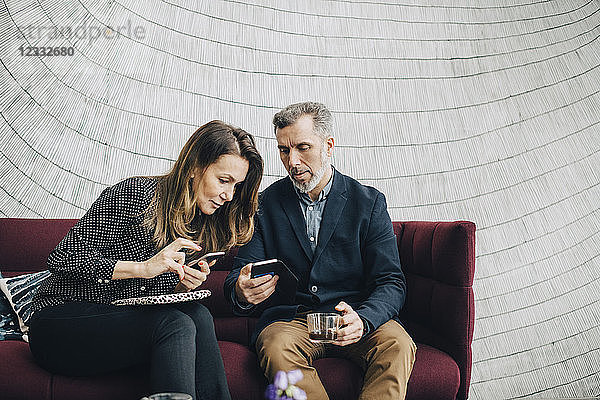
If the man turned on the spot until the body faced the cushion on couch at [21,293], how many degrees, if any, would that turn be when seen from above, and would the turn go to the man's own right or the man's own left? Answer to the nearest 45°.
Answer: approximately 90° to the man's own right

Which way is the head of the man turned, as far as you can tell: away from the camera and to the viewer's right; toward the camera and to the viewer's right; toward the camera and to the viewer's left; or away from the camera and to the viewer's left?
toward the camera and to the viewer's left

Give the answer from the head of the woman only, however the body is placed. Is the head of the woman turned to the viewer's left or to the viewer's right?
to the viewer's right

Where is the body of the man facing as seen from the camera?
toward the camera

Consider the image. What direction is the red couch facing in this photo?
toward the camera
